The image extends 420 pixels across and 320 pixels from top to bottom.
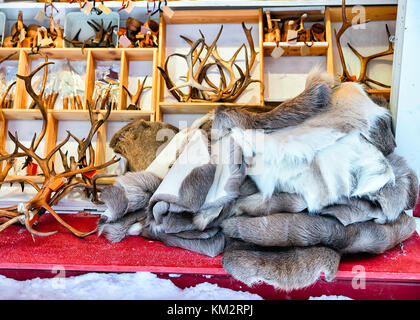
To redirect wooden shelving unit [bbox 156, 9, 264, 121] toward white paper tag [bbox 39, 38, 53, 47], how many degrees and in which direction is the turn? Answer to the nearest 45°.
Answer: approximately 90° to its right

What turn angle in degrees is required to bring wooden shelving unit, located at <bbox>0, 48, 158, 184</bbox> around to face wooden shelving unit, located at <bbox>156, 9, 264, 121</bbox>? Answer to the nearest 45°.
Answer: approximately 90° to its left

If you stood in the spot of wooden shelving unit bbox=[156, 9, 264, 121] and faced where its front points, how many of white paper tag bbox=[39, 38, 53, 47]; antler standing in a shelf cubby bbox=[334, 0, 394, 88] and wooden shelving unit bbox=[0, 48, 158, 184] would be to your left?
1

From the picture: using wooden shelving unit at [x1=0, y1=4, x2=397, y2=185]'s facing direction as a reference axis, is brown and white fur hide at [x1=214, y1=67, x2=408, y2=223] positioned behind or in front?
in front

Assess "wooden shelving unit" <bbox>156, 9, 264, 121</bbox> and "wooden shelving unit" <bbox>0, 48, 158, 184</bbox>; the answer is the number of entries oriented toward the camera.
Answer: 2

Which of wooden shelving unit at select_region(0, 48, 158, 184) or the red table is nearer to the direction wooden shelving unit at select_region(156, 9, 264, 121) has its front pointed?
the red table

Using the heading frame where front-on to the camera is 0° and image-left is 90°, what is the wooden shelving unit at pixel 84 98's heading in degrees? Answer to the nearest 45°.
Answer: approximately 0°

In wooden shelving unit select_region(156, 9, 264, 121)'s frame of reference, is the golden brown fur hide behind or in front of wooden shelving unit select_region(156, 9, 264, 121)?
in front
